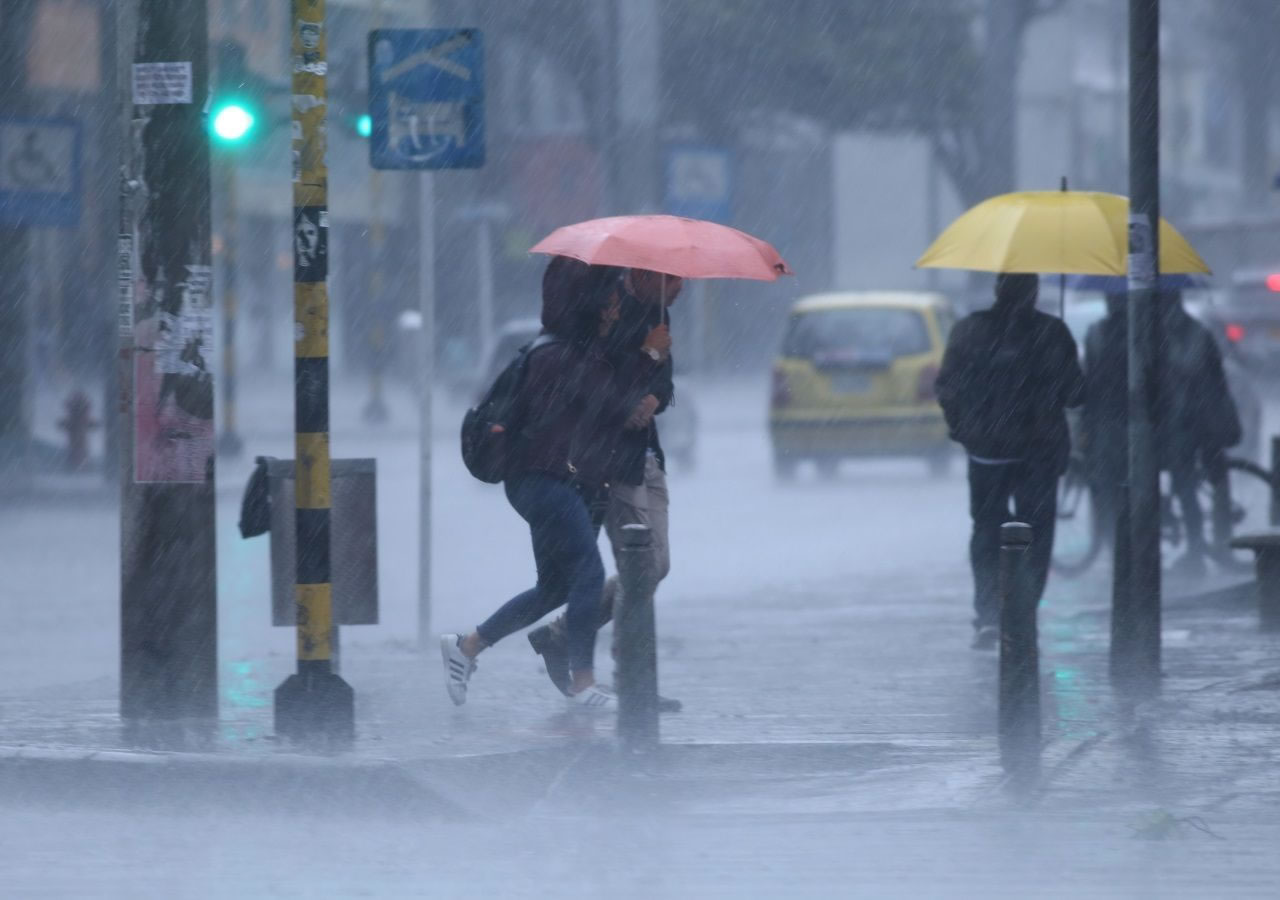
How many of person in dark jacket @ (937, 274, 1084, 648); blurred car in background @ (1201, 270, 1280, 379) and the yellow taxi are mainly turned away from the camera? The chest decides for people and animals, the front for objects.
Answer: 3

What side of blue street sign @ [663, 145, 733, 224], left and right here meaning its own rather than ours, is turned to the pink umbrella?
front

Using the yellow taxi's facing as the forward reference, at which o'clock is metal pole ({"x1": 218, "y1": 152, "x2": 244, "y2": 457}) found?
The metal pole is roughly at 10 o'clock from the yellow taxi.

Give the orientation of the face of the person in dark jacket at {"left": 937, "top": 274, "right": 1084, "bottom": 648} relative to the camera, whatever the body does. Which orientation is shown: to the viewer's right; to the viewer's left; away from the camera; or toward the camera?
away from the camera

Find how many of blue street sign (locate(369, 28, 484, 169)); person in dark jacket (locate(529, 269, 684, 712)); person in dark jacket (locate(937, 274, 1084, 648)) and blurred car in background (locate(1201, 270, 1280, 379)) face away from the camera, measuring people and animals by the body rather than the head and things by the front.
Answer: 2

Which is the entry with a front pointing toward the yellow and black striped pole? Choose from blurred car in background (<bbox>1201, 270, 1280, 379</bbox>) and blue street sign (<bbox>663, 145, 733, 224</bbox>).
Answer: the blue street sign

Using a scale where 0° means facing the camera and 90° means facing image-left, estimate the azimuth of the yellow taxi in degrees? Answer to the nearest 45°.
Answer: approximately 180°

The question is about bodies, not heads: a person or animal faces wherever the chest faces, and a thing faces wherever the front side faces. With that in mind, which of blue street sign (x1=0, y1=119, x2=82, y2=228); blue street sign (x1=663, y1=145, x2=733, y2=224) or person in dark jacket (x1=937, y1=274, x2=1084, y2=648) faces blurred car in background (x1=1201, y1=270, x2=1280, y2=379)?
the person in dark jacket

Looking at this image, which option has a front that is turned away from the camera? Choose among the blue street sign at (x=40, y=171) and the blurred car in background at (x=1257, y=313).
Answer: the blurred car in background

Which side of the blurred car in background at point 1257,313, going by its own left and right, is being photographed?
back

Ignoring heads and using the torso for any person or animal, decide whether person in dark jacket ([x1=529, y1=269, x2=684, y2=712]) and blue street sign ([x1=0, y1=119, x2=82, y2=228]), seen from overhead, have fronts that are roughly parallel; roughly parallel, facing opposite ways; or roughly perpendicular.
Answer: roughly perpendicular

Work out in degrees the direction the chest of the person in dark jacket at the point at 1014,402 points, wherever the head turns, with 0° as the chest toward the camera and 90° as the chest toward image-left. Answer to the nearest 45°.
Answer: approximately 180°
